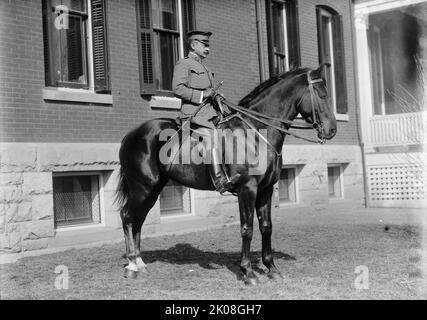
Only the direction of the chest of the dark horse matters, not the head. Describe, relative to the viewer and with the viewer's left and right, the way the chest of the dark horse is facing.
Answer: facing to the right of the viewer

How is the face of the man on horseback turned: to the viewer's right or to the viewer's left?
to the viewer's right

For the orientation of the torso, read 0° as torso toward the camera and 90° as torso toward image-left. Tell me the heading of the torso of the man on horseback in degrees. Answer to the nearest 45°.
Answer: approximately 270°

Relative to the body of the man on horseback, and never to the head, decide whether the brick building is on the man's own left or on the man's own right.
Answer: on the man's own left
